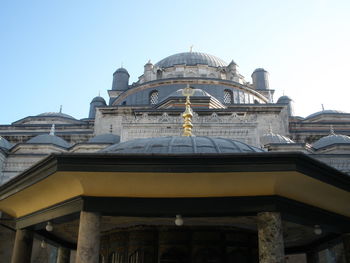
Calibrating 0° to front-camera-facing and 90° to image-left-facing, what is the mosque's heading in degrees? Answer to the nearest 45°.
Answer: approximately 0°
